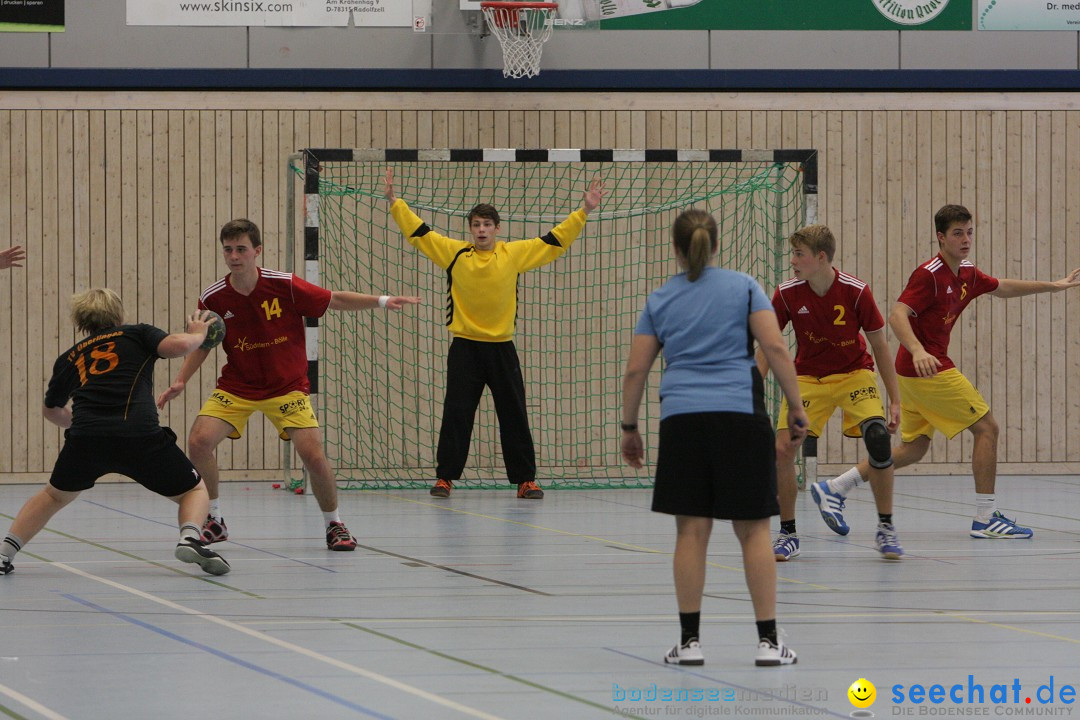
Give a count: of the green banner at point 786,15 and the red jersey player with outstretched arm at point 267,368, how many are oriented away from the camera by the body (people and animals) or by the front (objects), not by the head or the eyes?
0

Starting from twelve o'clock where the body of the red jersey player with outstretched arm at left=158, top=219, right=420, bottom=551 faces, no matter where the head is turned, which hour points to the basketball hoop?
The basketball hoop is roughly at 7 o'clock from the red jersey player with outstretched arm.

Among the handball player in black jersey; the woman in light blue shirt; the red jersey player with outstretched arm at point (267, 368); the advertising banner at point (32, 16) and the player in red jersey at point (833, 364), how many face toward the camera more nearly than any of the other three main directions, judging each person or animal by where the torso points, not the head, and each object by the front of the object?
3

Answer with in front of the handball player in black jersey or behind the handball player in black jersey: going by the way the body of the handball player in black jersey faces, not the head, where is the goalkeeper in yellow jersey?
in front

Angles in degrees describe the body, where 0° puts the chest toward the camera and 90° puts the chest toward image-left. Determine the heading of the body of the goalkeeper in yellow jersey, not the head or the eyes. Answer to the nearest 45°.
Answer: approximately 0°

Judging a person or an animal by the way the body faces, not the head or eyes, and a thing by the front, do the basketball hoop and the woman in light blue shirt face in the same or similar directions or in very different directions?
very different directions

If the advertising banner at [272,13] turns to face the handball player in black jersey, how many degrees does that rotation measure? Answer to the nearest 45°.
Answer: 0° — it already faces them

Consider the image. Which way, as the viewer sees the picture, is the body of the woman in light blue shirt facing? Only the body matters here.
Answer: away from the camera

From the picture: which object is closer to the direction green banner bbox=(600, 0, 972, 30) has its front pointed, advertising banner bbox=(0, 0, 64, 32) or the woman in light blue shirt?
the woman in light blue shirt

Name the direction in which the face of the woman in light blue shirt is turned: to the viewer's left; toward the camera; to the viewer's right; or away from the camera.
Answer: away from the camera

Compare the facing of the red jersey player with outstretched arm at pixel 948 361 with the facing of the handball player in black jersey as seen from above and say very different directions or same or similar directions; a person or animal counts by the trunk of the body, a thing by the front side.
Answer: very different directions
